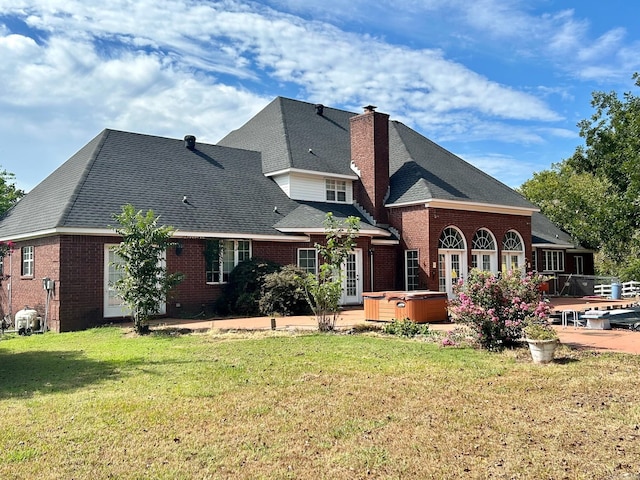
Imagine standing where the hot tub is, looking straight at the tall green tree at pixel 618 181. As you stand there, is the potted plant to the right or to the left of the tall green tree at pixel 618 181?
right

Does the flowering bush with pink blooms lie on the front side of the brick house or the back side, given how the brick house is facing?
on the back side

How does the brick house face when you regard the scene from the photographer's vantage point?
facing away from the viewer and to the left of the viewer

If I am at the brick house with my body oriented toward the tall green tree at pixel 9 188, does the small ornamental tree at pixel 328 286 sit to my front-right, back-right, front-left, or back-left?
back-left

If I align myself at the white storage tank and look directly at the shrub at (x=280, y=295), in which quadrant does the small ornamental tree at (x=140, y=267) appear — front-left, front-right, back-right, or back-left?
front-right

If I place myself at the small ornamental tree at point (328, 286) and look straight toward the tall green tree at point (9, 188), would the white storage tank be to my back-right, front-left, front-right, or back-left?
front-left

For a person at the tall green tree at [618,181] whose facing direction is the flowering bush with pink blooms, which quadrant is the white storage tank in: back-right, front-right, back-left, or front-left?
front-right

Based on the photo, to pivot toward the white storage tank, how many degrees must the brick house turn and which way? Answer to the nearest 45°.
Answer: approximately 90° to its left
